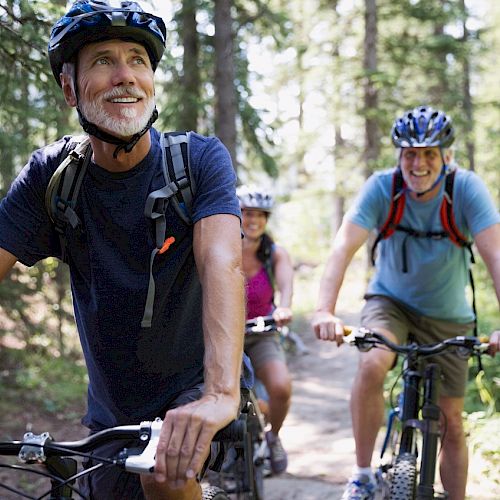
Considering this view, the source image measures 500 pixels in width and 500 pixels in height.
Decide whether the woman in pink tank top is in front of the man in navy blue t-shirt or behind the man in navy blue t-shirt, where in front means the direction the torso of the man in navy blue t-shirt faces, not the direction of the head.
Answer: behind

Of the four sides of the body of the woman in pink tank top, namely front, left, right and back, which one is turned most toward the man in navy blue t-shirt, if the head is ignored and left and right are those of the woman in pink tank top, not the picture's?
front

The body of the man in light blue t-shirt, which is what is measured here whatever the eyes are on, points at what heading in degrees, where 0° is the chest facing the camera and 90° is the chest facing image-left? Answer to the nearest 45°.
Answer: approximately 0°

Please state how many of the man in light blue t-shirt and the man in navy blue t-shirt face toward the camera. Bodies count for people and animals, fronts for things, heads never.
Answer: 2

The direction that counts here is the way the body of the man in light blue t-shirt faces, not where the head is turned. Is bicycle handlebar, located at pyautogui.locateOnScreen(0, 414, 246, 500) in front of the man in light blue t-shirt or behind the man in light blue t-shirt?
in front

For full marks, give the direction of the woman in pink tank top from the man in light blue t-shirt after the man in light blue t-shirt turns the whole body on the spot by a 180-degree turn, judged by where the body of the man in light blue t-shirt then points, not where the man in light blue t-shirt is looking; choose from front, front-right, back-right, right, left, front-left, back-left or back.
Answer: front-left

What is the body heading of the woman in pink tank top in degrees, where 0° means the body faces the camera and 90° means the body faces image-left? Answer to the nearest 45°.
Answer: approximately 0°

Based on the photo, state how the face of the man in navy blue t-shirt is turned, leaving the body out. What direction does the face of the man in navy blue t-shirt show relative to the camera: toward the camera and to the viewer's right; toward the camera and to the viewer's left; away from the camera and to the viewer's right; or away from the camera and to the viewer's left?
toward the camera and to the viewer's right

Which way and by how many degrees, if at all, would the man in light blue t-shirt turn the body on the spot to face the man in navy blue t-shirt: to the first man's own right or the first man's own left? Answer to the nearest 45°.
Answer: approximately 45° to the first man's own right
